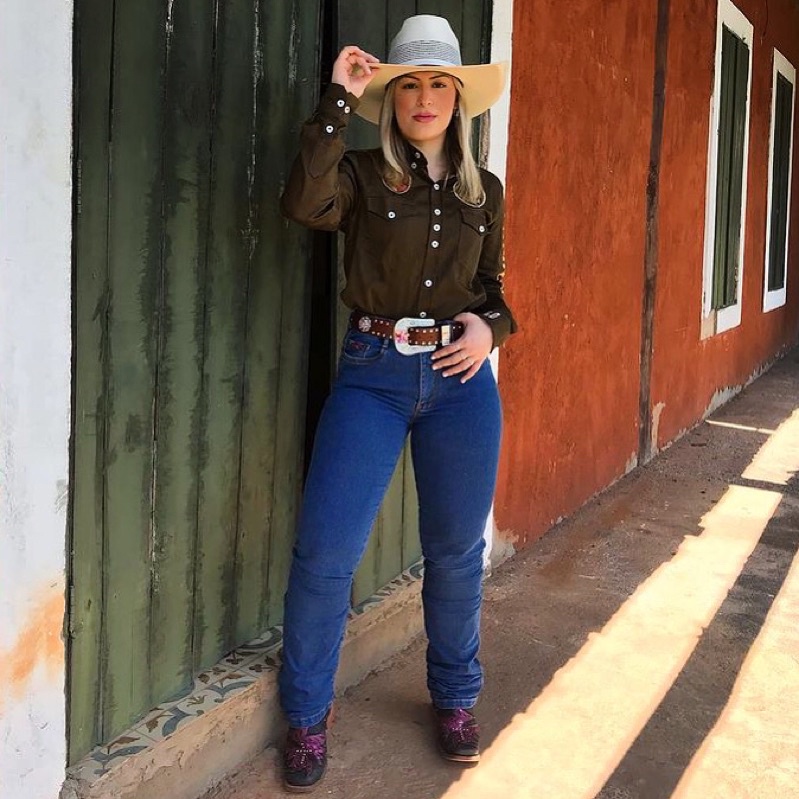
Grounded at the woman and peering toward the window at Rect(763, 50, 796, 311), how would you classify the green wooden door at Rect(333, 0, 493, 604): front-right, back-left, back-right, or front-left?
front-left

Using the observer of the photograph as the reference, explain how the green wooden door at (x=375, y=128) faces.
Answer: facing the viewer and to the right of the viewer

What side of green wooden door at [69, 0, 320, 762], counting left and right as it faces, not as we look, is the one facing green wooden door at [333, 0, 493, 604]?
left

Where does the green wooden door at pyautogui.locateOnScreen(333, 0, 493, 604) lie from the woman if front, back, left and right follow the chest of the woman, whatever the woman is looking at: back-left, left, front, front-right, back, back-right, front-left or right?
back

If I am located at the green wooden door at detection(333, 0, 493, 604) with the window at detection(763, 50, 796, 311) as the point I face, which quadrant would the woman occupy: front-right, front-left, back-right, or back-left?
back-right

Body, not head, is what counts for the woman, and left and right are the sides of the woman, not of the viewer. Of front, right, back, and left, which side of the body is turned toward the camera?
front

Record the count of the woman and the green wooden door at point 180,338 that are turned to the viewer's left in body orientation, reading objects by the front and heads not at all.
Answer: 0

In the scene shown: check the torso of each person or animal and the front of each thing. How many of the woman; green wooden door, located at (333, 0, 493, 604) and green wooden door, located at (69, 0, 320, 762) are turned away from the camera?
0

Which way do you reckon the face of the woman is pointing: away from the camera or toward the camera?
toward the camera

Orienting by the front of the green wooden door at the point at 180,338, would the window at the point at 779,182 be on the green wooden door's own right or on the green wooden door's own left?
on the green wooden door's own left
